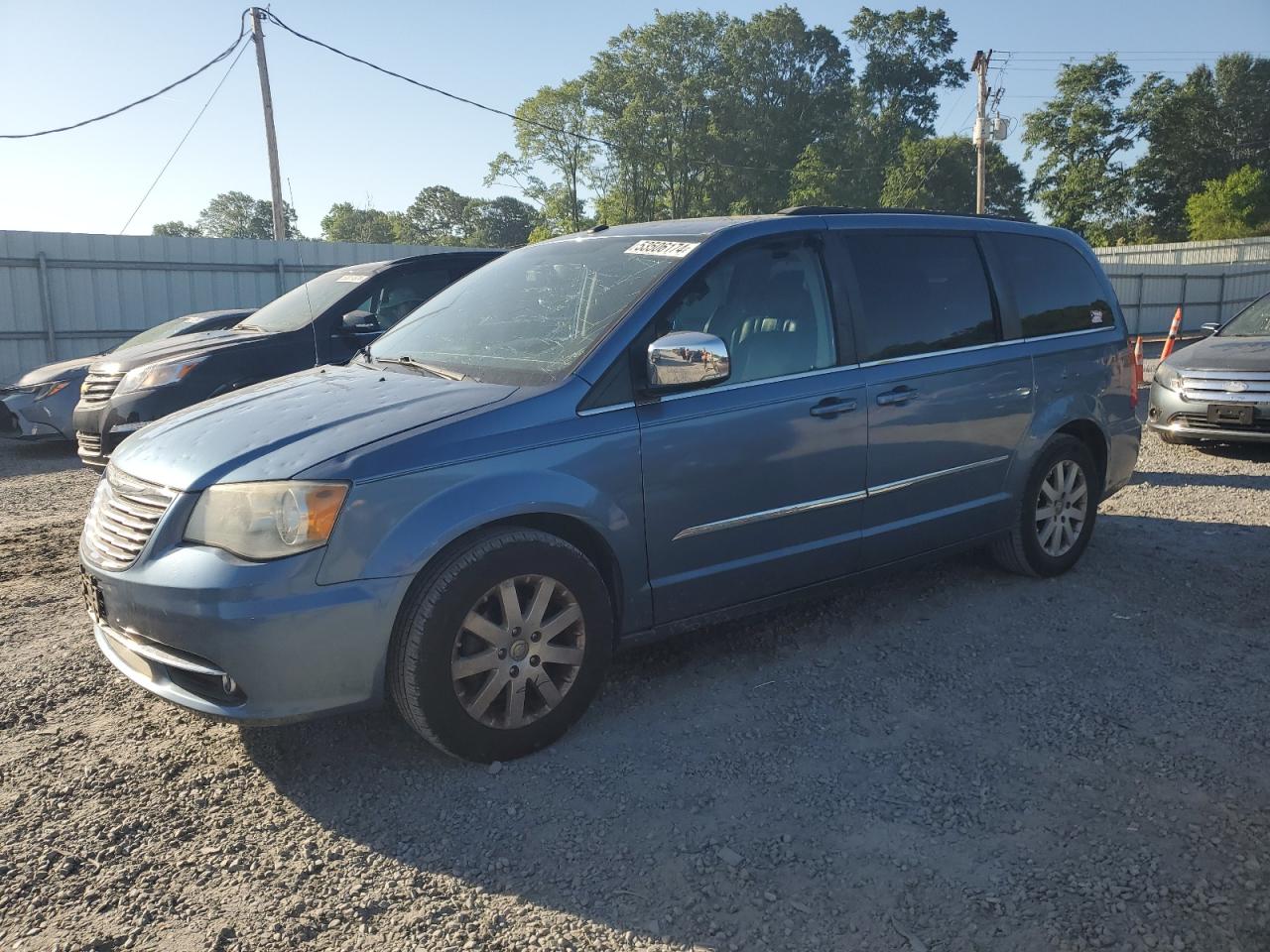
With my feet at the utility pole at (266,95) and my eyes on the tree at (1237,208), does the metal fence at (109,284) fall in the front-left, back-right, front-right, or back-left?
back-right

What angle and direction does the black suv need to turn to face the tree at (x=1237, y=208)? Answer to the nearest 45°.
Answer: approximately 180°

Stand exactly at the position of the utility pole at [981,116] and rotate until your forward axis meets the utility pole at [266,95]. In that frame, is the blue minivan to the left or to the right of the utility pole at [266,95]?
left

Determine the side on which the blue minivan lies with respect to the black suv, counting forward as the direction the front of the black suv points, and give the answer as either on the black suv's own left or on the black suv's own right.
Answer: on the black suv's own left

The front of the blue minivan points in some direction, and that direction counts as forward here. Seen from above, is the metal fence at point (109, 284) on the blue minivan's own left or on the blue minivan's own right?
on the blue minivan's own right

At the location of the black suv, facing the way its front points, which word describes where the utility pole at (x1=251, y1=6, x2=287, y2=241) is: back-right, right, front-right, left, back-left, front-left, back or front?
back-right

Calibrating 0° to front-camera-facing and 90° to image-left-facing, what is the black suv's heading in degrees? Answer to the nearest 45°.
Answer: approximately 45°

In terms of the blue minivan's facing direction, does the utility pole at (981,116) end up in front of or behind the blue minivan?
behind

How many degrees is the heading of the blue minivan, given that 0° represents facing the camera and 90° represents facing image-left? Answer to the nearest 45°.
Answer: approximately 45°

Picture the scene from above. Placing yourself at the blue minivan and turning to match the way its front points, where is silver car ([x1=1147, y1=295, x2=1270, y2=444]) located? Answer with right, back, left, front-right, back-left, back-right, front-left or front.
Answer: back
